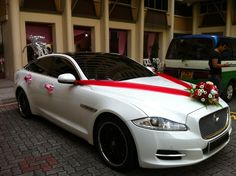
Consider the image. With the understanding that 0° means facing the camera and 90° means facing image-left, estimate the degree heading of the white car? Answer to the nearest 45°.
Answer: approximately 315°

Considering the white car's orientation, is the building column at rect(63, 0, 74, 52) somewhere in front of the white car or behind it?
behind

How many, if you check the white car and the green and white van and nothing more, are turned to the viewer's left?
0

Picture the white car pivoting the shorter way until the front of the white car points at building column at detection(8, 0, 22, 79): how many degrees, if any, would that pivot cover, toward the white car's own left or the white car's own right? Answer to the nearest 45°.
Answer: approximately 180°

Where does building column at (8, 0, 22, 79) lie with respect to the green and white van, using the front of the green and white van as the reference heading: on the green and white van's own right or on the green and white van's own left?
on the green and white van's own left

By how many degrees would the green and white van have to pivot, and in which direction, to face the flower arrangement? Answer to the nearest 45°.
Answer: approximately 135° to its right

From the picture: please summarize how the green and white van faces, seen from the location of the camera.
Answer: facing away from the viewer and to the right of the viewer
